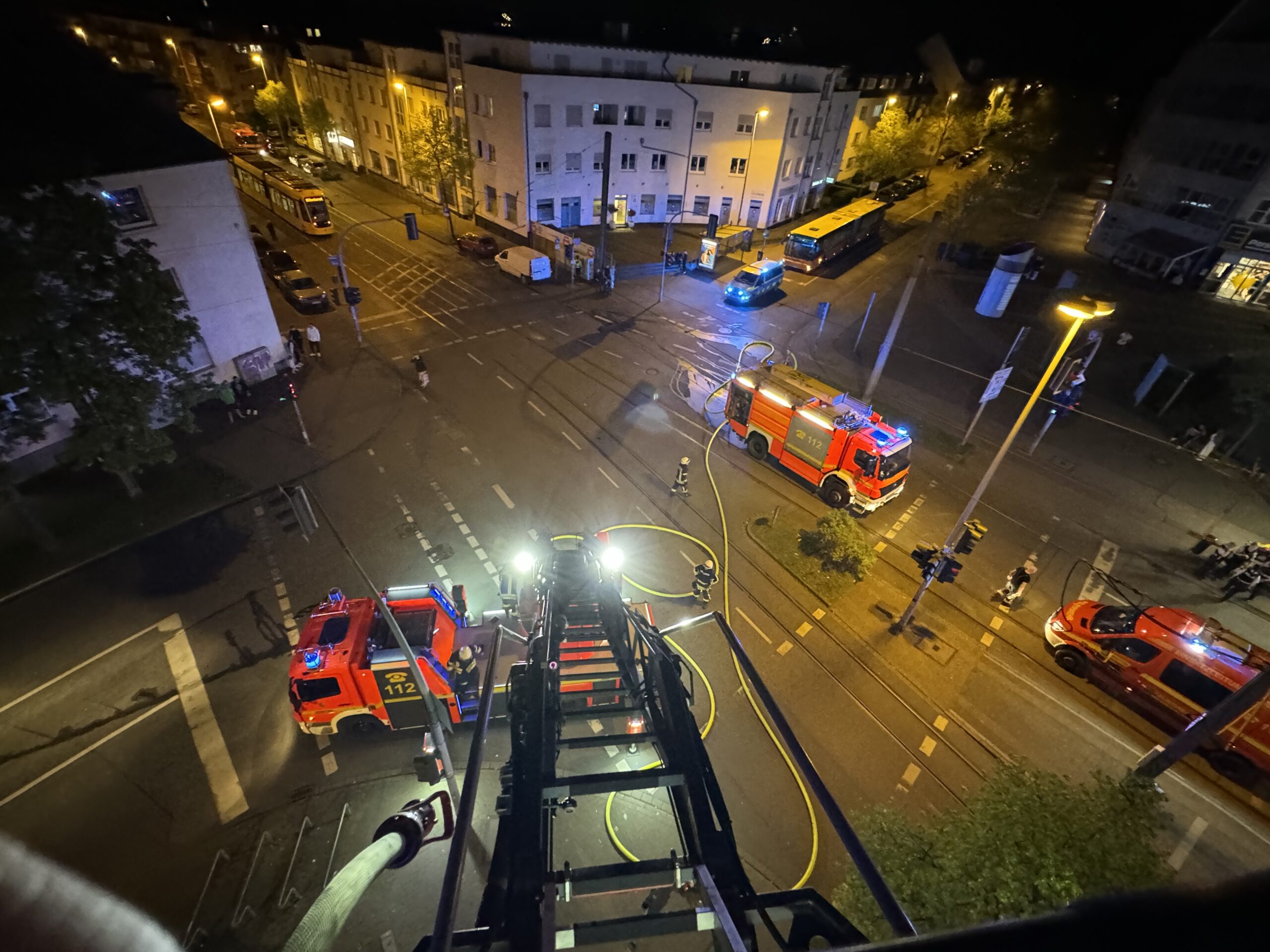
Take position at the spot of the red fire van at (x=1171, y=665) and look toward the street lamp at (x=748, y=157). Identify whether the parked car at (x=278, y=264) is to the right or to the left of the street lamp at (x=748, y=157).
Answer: left

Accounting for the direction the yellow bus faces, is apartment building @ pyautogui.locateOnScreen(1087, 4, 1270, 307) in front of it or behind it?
behind

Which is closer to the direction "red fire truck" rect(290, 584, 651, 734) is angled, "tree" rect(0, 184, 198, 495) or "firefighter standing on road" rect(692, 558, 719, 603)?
the tree

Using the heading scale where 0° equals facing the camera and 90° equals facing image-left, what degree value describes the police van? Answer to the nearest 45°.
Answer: approximately 45°

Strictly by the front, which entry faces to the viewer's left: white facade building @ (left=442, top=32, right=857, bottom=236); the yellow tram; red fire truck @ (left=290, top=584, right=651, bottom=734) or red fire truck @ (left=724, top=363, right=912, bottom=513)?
red fire truck @ (left=290, top=584, right=651, bottom=734)

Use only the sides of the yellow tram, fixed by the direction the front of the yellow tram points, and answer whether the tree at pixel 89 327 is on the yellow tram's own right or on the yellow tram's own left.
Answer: on the yellow tram's own right

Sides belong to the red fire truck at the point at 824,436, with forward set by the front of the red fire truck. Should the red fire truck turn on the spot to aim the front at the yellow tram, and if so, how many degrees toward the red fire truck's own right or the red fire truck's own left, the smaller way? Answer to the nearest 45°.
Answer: approximately 135° to the red fire truck's own right

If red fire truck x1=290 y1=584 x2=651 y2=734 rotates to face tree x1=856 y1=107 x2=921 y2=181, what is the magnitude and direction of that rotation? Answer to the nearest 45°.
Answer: approximately 135° to its right

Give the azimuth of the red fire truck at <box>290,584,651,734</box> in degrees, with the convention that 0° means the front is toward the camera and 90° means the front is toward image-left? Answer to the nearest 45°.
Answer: approximately 90°

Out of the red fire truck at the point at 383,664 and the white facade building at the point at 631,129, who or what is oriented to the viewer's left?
the red fire truck

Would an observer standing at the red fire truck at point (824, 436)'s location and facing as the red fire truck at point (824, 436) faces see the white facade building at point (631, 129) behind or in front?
behind

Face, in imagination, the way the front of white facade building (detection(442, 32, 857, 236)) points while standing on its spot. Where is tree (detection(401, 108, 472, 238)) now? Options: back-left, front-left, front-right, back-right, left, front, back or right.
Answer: right

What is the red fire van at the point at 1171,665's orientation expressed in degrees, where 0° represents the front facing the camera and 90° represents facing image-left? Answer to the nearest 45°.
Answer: approximately 135°

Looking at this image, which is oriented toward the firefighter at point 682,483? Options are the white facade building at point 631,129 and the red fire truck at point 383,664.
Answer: the white facade building

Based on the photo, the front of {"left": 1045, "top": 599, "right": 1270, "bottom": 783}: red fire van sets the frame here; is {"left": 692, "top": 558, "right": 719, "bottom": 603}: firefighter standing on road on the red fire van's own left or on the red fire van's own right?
on the red fire van's own left

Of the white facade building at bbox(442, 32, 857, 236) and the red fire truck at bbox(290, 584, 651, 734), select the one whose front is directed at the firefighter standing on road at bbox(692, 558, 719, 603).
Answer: the white facade building
